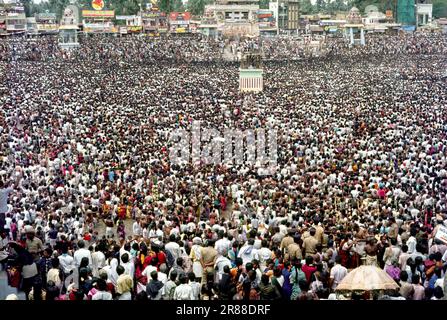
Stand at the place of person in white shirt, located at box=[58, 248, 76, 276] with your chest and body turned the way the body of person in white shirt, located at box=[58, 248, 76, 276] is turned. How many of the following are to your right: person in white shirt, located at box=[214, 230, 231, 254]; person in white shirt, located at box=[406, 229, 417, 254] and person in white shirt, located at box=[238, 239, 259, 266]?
3

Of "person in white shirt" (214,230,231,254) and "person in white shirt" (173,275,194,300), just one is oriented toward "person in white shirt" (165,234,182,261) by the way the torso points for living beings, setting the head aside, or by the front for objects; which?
"person in white shirt" (173,275,194,300)

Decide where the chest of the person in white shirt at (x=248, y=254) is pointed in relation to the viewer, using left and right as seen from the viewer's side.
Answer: facing away from the viewer

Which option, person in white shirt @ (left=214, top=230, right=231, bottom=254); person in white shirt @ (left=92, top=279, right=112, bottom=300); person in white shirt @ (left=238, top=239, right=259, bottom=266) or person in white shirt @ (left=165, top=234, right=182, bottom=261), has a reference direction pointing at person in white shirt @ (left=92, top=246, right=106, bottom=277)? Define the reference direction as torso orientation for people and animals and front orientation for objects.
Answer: person in white shirt @ (left=92, top=279, right=112, bottom=300)

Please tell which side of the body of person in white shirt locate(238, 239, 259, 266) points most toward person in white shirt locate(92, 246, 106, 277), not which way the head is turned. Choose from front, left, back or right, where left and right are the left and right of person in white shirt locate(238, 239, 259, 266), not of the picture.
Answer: left

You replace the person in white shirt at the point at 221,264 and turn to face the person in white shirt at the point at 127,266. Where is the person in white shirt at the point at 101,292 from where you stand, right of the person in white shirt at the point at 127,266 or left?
left

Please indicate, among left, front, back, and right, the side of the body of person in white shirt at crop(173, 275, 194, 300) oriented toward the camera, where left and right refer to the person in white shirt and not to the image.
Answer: back

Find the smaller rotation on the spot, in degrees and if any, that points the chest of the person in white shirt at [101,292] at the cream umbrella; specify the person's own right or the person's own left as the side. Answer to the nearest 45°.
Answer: approximately 90° to the person's own right

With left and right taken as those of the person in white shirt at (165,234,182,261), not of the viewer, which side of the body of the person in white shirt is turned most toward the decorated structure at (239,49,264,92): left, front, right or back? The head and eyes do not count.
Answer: front

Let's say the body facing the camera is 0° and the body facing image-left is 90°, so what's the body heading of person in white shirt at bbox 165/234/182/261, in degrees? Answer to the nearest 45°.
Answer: approximately 180°

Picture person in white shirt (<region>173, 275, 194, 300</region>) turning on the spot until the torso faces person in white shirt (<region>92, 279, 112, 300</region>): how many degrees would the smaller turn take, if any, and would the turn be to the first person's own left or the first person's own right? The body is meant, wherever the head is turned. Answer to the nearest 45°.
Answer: approximately 90° to the first person's own left

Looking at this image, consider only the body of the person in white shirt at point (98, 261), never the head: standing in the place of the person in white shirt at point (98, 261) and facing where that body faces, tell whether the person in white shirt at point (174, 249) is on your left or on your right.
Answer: on your right

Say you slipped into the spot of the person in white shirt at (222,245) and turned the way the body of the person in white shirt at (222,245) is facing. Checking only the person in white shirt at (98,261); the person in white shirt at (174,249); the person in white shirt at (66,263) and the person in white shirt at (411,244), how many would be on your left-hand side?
3

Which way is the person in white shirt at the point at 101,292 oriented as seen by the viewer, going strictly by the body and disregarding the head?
away from the camera

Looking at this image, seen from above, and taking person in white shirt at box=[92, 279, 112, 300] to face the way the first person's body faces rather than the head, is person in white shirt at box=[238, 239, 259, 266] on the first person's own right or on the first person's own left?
on the first person's own right
